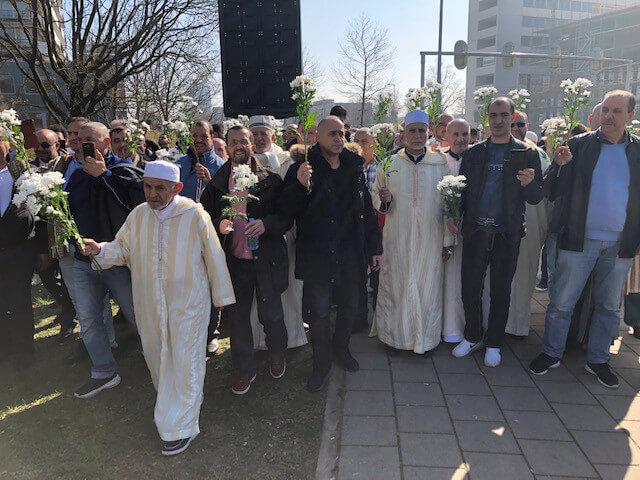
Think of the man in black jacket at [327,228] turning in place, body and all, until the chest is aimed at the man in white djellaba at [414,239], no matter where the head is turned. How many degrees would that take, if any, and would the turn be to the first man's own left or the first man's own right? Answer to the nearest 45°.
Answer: approximately 135° to the first man's own left

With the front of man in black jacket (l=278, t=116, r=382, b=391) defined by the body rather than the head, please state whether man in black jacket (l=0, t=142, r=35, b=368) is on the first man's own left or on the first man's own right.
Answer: on the first man's own right

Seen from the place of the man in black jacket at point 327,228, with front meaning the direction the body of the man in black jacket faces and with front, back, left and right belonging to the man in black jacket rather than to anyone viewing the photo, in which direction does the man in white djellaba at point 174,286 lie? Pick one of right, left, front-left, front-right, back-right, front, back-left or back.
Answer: front-right

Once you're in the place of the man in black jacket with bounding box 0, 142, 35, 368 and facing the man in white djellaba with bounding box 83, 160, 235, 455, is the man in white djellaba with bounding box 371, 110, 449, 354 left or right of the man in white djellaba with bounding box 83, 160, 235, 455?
left

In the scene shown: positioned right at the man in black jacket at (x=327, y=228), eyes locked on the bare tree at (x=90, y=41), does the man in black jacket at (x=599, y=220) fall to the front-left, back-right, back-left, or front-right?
back-right

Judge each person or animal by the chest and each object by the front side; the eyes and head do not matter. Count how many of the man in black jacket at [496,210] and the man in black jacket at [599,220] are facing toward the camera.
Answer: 2

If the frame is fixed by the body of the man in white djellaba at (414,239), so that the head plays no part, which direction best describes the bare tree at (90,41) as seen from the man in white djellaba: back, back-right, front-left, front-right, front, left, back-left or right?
back-right

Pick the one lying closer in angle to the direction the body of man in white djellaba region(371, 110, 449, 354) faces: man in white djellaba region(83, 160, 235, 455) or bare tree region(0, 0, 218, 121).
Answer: the man in white djellaba
